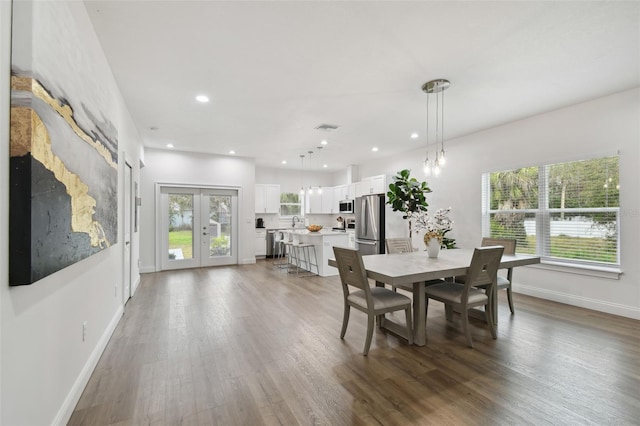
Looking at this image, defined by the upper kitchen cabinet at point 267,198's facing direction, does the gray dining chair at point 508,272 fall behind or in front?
in front

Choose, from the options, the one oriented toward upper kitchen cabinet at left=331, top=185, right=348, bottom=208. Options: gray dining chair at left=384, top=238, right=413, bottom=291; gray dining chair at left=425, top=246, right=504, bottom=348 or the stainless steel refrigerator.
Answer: gray dining chair at left=425, top=246, right=504, bottom=348

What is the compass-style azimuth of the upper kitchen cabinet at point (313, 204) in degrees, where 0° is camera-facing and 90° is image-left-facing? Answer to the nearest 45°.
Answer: approximately 0°

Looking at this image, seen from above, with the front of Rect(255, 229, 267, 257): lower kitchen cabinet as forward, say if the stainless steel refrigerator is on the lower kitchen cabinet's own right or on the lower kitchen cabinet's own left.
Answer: on the lower kitchen cabinet's own left

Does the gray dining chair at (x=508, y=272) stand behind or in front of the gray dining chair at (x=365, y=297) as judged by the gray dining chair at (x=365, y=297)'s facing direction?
in front

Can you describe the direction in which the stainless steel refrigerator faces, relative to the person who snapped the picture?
facing the viewer and to the left of the viewer

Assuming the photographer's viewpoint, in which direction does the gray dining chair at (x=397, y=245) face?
facing the viewer and to the right of the viewer

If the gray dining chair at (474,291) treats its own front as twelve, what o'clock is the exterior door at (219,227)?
The exterior door is roughly at 11 o'clock from the gray dining chair.

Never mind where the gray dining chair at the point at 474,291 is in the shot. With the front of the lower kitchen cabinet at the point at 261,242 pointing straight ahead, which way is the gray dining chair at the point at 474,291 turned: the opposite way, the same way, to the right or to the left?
the opposite way

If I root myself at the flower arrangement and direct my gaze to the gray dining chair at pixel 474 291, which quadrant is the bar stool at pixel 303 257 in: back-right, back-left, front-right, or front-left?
back-right

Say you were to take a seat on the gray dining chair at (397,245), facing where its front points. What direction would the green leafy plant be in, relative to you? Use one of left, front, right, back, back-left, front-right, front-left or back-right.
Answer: back-left

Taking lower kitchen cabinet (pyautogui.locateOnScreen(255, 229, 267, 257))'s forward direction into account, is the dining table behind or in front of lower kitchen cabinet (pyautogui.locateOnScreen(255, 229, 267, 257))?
in front

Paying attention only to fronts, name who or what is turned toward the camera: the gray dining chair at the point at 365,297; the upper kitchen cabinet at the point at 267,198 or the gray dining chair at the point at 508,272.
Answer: the upper kitchen cabinet

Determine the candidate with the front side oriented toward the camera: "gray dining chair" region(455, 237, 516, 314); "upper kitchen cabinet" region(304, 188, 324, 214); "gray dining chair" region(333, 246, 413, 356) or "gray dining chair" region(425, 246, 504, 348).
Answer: the upper kitchen cabinet

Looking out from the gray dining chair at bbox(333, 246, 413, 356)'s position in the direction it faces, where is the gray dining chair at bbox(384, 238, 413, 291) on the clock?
the gray dining chair at bbox(384, 238, 413, 291) is roughly at 11 o'clock from the gray dining chair at bbox(333, 246, 413, 356).

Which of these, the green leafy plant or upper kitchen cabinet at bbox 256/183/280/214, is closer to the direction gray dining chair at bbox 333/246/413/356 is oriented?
the green leafy plant
